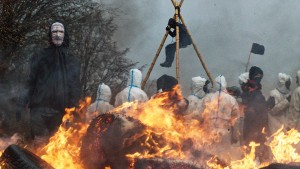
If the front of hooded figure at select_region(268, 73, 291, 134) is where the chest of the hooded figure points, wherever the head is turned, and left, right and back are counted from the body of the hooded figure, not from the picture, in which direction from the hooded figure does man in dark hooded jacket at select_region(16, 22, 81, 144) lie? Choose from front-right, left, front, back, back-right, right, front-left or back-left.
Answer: back-right

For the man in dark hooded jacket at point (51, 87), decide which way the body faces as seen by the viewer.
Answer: toward the camera

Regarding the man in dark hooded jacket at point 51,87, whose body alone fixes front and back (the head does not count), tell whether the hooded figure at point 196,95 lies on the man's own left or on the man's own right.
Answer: on the man's own left

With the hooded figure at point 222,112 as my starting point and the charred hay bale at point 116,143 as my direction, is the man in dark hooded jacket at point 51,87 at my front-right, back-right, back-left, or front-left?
front-right

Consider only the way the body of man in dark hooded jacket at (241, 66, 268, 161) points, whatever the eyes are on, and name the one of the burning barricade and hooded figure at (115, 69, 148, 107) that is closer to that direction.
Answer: the burning barricade

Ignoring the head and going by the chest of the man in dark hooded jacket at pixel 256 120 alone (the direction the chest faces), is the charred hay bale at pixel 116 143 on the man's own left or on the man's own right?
on the man's own right

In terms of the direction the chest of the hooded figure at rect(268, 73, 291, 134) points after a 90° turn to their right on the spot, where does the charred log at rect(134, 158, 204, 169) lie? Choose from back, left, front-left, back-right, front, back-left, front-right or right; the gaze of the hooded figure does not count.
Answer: front

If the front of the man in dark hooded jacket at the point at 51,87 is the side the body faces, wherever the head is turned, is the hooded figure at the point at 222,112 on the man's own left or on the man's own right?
on the man's own left
